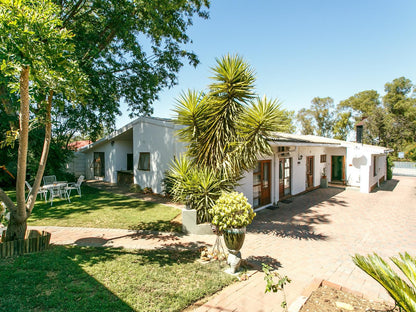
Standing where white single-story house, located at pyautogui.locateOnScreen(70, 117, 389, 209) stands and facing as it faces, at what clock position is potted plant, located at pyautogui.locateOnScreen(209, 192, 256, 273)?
The potted plant is roughly at 2 o'clock from the white single-story house.

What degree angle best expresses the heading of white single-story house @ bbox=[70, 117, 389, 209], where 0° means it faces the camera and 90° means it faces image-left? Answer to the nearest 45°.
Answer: approximately 315°
